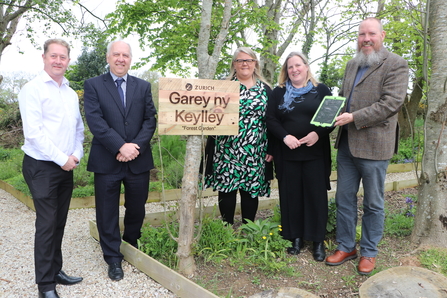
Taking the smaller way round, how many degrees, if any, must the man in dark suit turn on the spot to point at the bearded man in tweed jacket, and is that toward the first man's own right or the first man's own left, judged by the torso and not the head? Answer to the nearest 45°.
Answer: approximately 90° to the first man's own left

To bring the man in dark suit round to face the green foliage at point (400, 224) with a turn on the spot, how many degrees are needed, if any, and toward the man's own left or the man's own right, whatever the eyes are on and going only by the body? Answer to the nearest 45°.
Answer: approximately 90° to the man's own left

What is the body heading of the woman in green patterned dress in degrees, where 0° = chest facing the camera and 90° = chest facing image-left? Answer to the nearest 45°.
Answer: approximately 0°

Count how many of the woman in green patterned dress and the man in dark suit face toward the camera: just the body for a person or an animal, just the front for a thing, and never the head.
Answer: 2

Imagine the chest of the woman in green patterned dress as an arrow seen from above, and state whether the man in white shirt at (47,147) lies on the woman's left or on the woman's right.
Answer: on the woman's right

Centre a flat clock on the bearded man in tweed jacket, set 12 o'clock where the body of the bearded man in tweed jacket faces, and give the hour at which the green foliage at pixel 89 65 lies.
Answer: The green foliage is roughly at 3 o'clock from the bearded man in tweed jacket.
